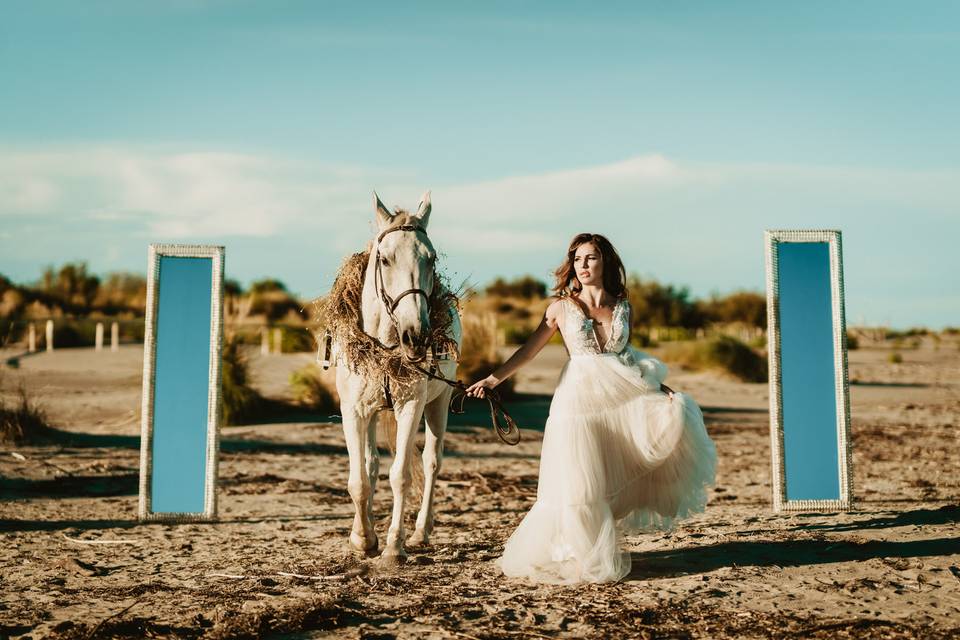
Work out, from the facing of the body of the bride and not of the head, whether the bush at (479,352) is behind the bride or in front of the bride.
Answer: behind

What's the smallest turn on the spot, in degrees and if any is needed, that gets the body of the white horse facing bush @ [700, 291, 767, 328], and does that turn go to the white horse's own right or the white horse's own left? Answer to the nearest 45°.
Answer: approximately 135° to the white horse's own left

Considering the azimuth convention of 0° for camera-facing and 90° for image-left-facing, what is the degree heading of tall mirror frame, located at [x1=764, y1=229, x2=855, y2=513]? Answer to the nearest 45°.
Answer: approximately 0°

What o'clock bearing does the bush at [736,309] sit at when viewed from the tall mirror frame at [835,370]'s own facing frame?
The bush is roughly at 6 o'clock from the tall mirror frame.

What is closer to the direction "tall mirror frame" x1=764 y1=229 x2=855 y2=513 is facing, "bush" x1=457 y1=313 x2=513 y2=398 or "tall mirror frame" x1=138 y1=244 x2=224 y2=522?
the tall mirror frame

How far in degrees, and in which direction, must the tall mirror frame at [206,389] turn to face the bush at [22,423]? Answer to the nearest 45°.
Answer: approximately 135° to its right

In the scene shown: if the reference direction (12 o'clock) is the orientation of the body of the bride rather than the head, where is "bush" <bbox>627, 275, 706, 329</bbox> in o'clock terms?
The bush is roughly at 6 o'clock from the bride.

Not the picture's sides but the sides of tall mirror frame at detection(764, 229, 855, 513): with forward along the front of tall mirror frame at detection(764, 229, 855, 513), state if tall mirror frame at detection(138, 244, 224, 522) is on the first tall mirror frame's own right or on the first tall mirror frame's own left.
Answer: on the first tall mirror frame's own right

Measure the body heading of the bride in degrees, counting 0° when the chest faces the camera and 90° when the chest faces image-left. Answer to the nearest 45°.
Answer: approximately 0°

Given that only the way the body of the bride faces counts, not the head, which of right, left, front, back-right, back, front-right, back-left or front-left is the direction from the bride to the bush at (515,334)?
back
